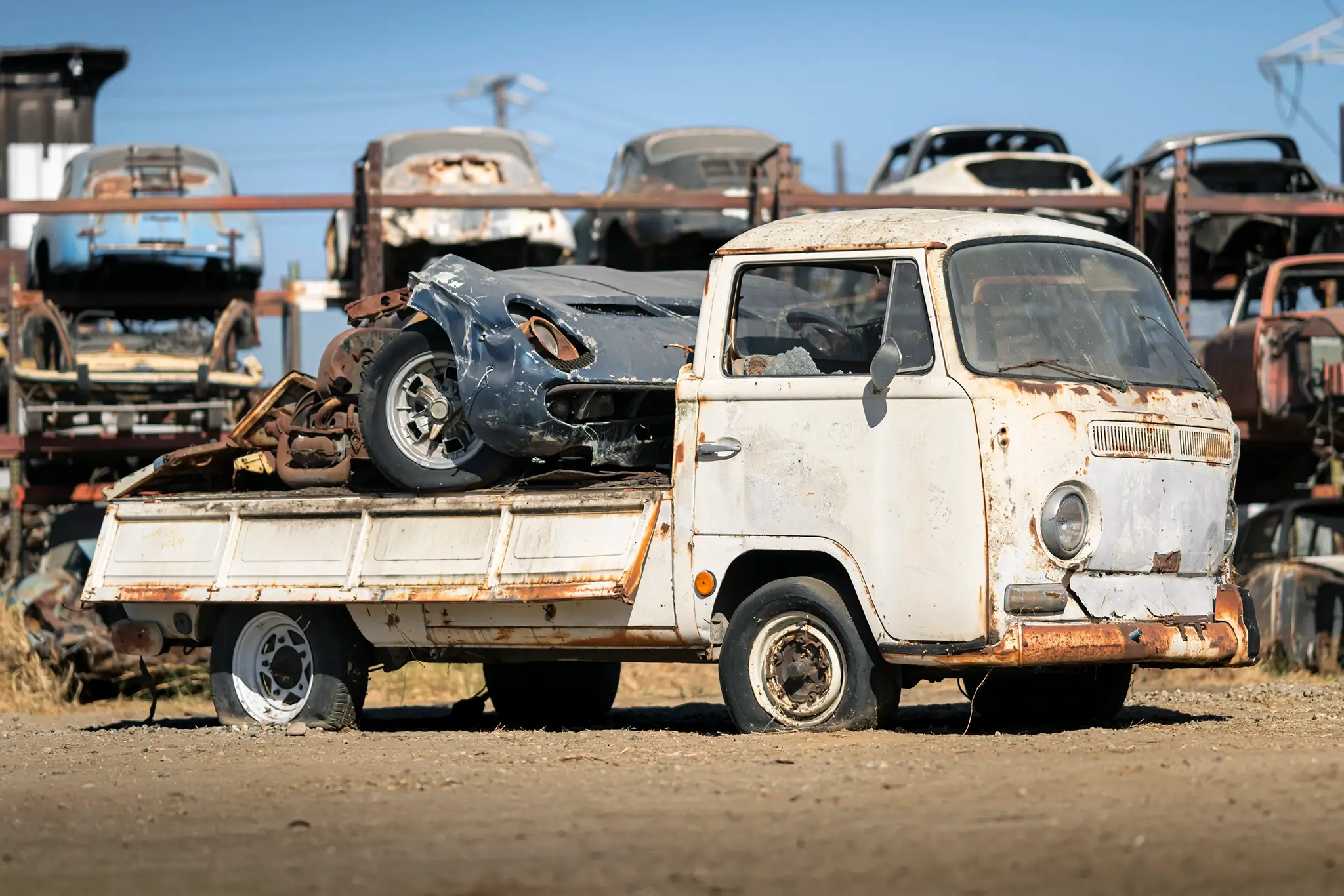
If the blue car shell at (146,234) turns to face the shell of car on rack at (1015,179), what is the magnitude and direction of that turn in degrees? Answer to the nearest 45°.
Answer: approximately 90° to its right

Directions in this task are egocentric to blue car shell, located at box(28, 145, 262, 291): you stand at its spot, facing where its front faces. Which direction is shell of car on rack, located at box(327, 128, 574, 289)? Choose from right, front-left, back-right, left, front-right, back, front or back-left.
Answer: right

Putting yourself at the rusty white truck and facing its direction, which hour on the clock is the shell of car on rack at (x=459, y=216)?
The shell of car on rack is roughly at 7 o'clock from the rusty white truck.

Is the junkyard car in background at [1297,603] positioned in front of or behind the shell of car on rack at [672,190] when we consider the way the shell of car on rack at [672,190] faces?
behind
